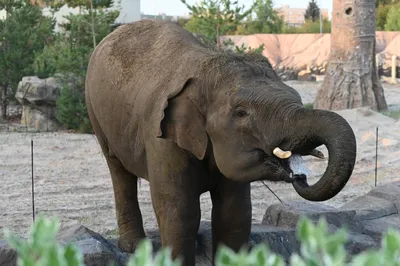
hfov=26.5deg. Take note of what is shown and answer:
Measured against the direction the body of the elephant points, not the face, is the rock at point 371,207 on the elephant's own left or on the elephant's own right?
on the elephant's own left

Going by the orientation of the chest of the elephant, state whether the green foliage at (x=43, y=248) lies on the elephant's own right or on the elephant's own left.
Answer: on the elephant's own right

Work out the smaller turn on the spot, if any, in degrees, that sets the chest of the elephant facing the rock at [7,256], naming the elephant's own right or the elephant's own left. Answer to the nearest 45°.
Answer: approximately 135° to the elephant's own right

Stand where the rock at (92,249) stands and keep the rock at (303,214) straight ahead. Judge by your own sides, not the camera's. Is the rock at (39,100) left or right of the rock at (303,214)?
left

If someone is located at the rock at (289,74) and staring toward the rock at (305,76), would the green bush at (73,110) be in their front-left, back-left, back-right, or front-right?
back-right

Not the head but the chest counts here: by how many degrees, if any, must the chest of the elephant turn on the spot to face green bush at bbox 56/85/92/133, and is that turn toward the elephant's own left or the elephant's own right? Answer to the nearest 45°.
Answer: approximately 135° to the elephant's own left

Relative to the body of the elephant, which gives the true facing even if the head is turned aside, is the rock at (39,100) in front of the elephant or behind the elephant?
behind

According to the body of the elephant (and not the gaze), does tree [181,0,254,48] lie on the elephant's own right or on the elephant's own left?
on the elephant's own left

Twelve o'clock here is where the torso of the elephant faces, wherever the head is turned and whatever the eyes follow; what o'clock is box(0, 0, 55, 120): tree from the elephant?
The tree is roughly at 7 o'clock from the elephant.

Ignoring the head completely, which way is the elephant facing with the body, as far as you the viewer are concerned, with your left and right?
facing the viewer and to the right of the viewer
